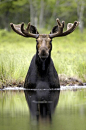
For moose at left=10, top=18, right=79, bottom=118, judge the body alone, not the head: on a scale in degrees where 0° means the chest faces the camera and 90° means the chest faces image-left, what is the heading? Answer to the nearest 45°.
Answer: approximately 0°
